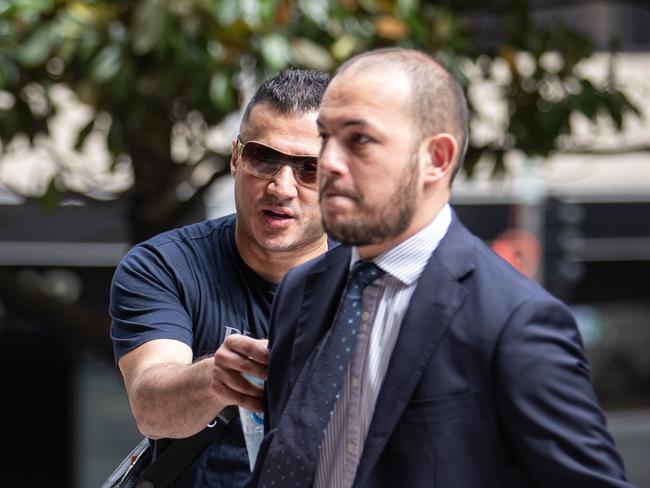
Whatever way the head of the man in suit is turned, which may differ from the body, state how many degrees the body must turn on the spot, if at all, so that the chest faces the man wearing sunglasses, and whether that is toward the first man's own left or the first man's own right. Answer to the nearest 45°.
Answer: approximately 90° to the first man's own right

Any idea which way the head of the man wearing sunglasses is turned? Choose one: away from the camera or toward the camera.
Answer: toward the camera

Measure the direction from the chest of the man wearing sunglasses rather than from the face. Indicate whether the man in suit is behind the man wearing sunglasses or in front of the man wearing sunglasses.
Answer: in front

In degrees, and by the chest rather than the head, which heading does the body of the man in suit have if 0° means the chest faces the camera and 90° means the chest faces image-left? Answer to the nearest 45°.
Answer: approximately 45°

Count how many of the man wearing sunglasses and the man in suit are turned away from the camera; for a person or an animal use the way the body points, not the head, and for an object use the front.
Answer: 0

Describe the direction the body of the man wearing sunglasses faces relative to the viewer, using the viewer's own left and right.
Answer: facing the viewer
